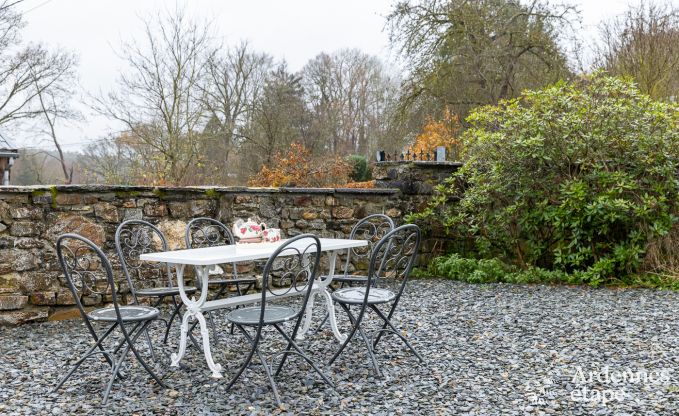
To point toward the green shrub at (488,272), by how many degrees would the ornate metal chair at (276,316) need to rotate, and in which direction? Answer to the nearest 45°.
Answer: approximately 90° to its right

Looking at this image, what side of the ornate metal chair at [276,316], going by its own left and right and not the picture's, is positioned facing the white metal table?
front

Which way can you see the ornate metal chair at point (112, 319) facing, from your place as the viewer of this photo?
facing away from the viewer and to the right of the viewer

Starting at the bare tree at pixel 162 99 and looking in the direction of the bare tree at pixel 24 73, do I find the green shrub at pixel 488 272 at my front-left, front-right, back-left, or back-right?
back-left

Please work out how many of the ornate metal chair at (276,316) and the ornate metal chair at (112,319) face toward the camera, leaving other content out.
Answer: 0

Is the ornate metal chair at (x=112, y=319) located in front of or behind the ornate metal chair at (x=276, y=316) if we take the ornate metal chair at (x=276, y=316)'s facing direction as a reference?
in front

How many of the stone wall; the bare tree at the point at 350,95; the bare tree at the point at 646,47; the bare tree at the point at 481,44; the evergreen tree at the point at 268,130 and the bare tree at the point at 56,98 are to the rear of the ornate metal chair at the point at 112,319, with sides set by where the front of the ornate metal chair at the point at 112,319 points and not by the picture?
0

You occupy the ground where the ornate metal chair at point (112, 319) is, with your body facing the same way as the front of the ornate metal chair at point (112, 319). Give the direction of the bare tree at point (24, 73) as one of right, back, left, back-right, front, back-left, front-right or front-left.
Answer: front-left

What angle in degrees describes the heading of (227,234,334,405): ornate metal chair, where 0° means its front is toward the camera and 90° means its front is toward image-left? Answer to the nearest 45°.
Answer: approximately 135°

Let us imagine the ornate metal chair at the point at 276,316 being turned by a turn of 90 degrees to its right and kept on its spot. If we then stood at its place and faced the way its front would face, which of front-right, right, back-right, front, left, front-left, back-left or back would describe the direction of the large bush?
front

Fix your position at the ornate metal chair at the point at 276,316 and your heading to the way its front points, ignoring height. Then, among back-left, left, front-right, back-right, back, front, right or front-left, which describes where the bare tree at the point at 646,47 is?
right

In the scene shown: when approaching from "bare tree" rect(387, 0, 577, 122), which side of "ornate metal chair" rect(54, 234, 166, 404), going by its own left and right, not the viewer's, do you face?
front
